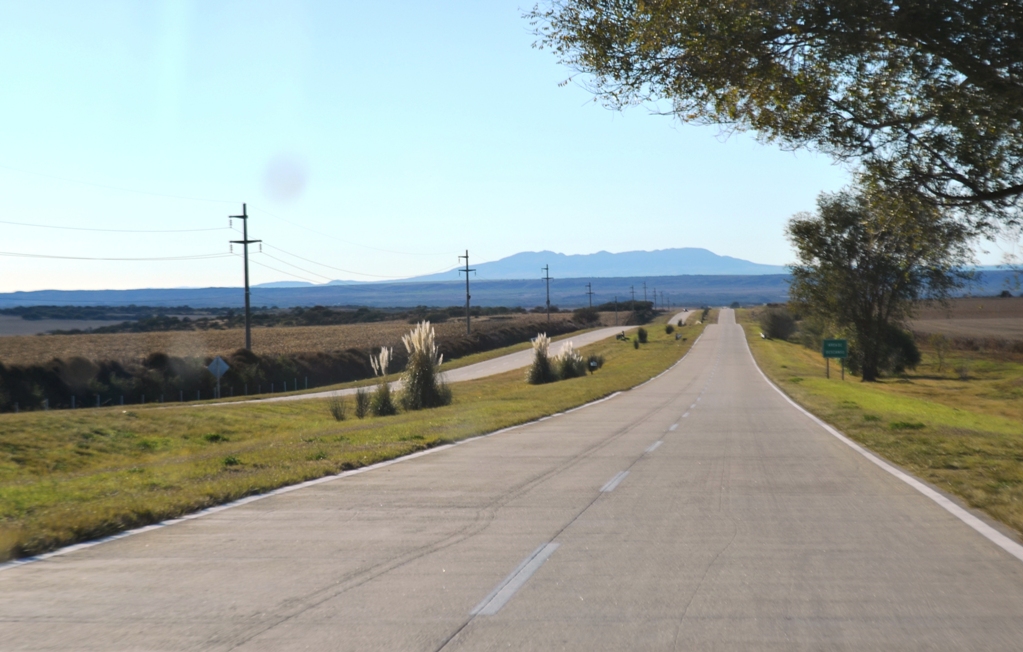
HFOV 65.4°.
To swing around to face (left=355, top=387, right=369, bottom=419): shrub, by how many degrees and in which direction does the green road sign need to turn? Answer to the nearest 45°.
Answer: approximately 45° to its right

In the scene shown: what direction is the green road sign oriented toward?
toward the camera

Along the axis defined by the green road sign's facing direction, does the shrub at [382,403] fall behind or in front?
in front

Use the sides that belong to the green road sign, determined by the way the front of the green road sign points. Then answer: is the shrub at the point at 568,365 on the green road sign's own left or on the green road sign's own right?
on the green road sign's own right

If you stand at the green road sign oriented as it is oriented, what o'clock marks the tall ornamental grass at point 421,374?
The tall ornamental grass is roughly at 1 o'clock from the green road sign.

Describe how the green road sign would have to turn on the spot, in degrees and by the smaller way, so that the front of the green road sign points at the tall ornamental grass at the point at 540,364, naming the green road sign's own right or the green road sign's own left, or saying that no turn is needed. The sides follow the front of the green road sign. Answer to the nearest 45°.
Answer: approximately 45° to the green road sign's own right
